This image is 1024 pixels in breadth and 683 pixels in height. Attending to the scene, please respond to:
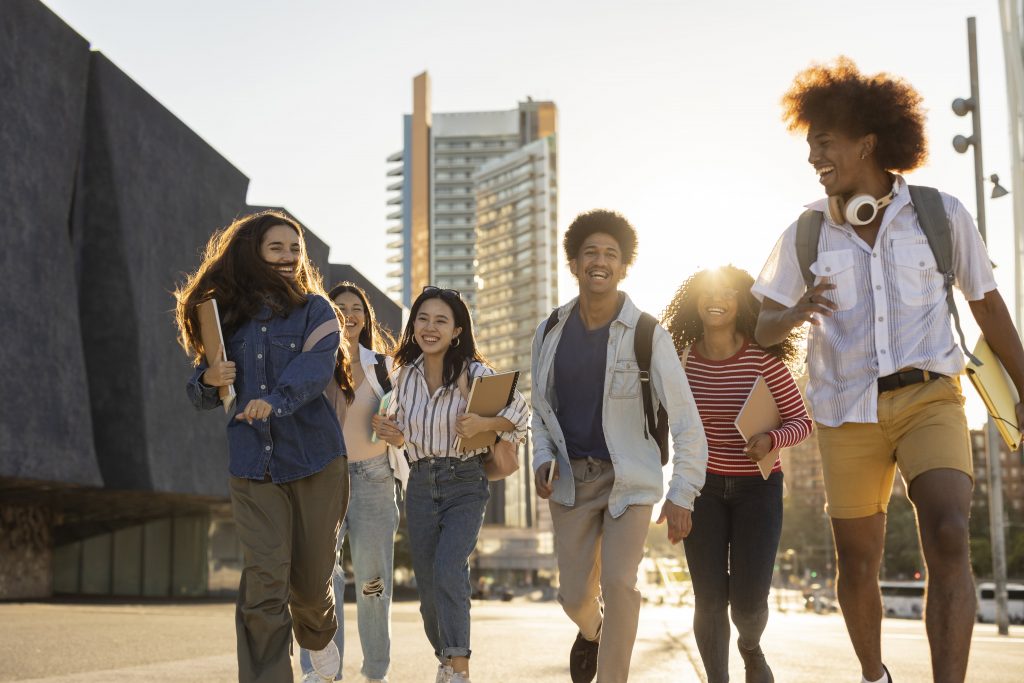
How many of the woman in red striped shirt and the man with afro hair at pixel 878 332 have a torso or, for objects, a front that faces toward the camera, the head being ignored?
2

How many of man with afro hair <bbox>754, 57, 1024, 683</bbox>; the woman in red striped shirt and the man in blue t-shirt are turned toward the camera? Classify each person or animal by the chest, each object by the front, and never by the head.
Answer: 3

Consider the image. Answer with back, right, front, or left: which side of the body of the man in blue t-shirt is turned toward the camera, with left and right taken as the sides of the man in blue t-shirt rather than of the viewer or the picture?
front

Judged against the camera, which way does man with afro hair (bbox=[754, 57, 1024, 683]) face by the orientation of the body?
toward the camera

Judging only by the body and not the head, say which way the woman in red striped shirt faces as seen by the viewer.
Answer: toward the camera

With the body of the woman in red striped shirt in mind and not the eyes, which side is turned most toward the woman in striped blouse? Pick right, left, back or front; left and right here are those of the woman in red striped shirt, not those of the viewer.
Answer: right

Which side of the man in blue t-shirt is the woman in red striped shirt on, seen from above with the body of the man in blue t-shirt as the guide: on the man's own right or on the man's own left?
on the man's own left

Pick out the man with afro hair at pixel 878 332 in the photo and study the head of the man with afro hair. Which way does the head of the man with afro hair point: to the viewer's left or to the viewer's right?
to the viewer's left
